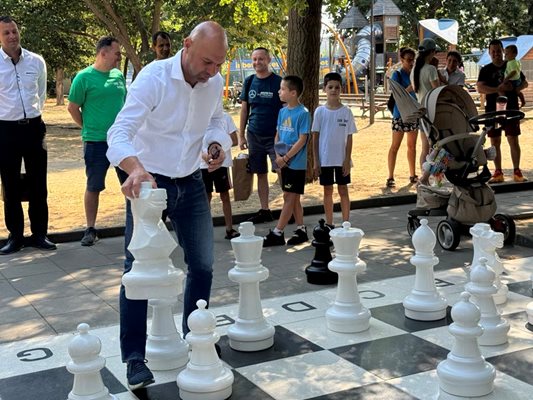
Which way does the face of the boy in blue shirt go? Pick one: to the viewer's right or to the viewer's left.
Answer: to the viewer's left

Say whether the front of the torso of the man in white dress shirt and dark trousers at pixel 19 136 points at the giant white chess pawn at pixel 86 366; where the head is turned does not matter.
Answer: yes

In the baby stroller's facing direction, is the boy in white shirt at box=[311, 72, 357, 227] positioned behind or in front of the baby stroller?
in front

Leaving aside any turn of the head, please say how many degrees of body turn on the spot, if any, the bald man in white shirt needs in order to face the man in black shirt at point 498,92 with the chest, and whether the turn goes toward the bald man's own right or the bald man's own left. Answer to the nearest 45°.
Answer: approximately 90° to the bald man's own left

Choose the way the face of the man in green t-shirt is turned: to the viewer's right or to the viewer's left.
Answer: to the viewer's right

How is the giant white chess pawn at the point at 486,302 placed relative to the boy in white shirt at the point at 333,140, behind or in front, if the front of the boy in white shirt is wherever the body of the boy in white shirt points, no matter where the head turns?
in front

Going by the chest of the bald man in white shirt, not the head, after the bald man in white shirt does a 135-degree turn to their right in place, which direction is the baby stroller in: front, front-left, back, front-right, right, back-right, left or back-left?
back-right

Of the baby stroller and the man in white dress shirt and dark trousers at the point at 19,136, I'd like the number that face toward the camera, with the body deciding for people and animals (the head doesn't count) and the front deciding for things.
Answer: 1
